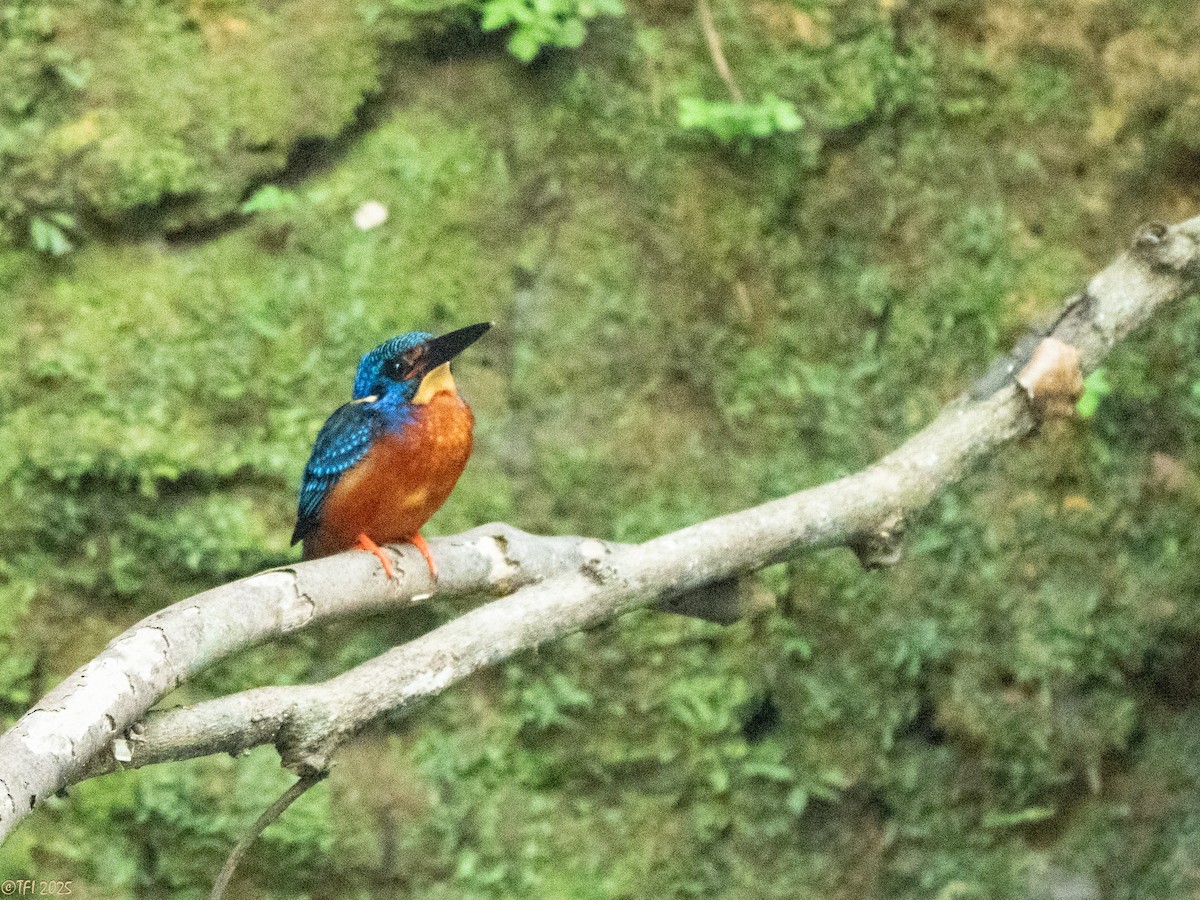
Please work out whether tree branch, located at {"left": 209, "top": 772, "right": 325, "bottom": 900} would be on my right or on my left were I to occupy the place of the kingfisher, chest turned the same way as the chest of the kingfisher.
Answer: on my right

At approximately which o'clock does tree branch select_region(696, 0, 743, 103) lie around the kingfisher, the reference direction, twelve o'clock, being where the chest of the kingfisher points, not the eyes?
The tree branch is roughly at 8 o'clock from the kingfisher.

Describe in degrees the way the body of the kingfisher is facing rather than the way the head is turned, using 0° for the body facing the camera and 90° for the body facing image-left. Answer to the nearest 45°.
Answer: approximately 315°
